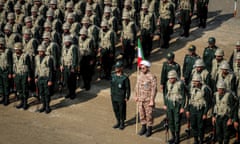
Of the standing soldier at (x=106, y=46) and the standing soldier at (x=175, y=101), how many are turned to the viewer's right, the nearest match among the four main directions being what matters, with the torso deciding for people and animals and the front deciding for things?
0

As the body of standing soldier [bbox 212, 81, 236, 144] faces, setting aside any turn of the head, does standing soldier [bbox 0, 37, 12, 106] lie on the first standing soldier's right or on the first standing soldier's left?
on the first standing soldier's right

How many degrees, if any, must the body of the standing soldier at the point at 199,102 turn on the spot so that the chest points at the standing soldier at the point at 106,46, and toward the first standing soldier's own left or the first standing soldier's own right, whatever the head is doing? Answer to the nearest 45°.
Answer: approximately 90° to the first standing soldier's own right

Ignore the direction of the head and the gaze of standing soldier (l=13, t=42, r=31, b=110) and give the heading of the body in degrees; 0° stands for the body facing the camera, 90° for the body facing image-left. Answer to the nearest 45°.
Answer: approximately 45°

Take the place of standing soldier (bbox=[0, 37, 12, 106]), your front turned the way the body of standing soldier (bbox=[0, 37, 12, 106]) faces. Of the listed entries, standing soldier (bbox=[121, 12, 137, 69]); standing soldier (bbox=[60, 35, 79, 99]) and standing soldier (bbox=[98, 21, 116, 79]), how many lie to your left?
3

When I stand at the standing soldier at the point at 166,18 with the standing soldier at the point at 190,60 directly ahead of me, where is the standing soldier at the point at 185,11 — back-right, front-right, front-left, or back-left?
back-left

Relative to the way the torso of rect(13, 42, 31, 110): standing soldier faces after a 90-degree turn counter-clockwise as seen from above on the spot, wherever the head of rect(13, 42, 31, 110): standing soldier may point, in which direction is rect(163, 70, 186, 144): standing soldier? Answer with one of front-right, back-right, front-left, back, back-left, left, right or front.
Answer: front

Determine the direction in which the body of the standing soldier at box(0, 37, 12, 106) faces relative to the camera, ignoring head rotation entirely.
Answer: toward the camera

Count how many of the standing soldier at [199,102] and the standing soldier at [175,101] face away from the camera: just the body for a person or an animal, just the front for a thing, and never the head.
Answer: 0

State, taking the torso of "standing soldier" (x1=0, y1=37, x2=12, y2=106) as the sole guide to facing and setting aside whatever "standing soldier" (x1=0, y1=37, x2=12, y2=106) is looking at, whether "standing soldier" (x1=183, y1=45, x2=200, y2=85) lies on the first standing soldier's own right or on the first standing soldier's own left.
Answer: on the first standing soldier's own left

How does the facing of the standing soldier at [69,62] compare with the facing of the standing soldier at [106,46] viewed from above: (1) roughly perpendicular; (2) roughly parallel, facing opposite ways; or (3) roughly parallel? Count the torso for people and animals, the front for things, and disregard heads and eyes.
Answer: roughly parallel

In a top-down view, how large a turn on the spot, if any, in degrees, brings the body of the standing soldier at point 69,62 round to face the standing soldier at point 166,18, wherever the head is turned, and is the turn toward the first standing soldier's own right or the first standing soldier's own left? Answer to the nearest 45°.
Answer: approximately 180°

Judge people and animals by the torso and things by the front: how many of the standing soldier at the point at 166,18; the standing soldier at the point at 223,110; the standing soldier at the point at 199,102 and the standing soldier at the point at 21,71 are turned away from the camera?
0

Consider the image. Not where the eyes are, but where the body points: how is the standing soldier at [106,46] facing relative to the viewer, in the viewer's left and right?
facing the viewer and to the left of the viewer
